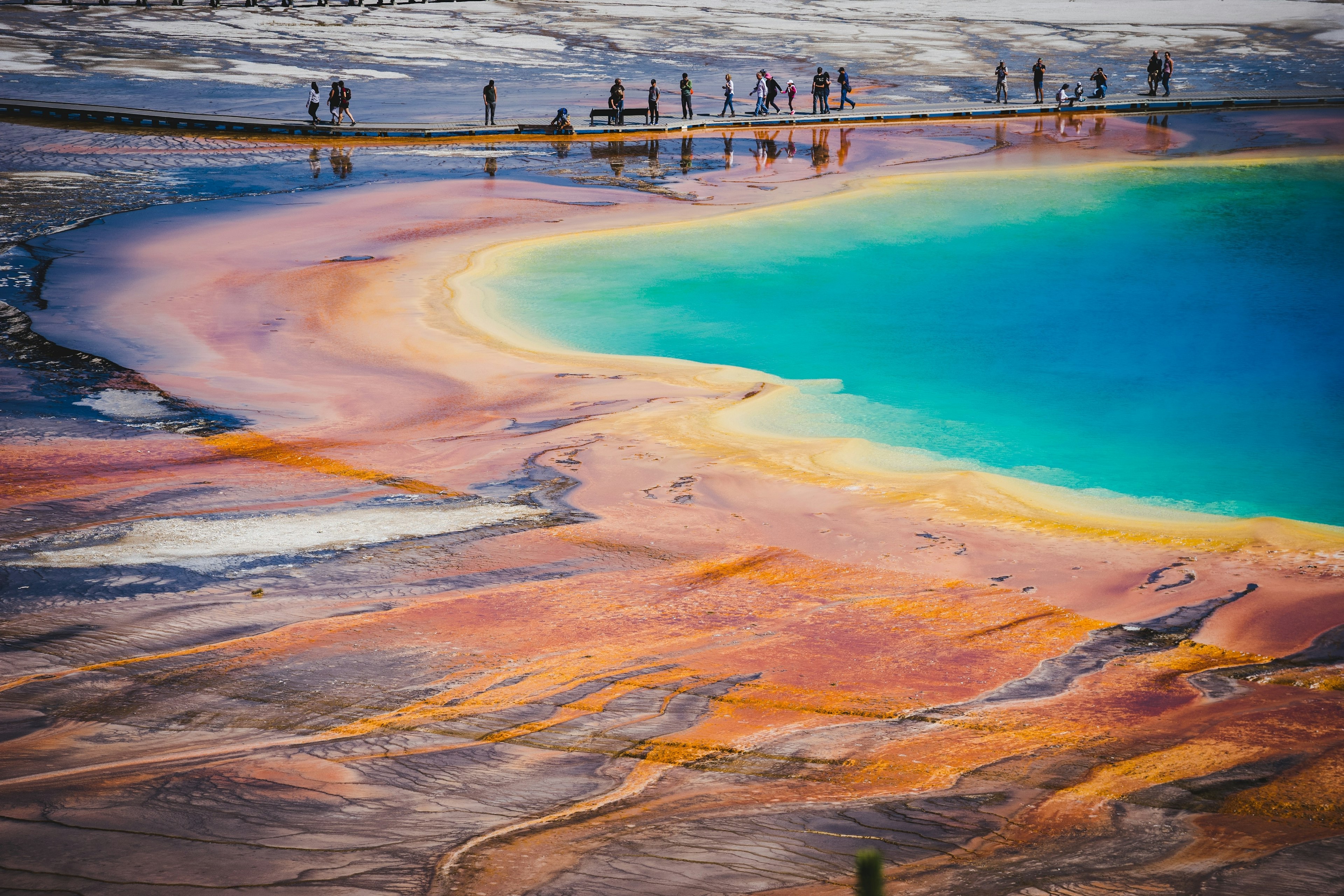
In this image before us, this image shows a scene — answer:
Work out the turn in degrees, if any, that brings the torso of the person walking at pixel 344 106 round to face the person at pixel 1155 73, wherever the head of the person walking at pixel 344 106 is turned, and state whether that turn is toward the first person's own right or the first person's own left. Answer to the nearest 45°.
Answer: approximately 180°

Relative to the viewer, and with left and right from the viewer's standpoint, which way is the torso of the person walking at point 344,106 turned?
facing to the left of the viewer

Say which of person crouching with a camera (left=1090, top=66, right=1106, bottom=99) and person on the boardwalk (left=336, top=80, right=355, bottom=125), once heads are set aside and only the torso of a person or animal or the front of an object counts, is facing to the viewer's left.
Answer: person on the boardwalk (left=336, top=80, right=355, bottom=125)
